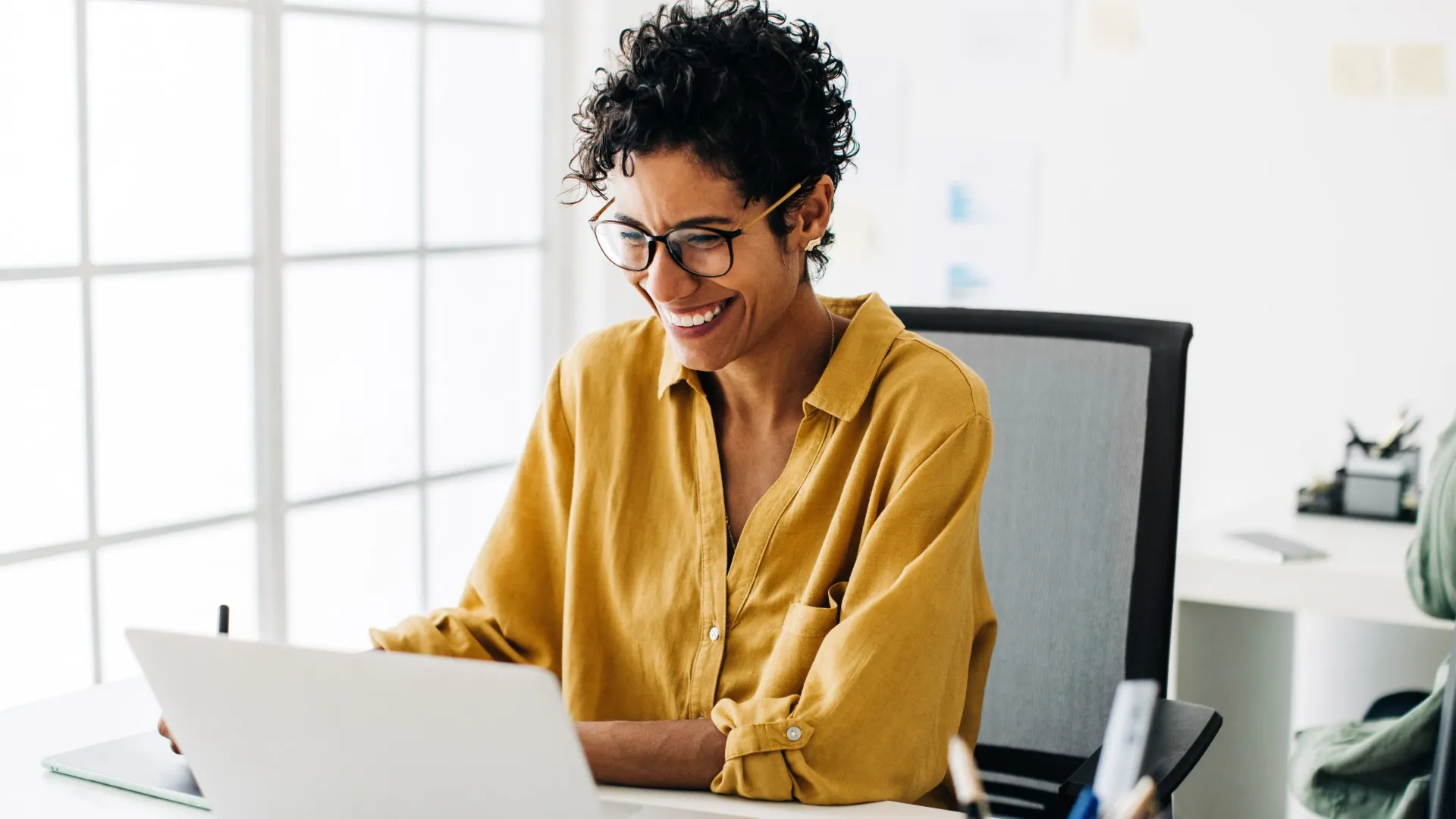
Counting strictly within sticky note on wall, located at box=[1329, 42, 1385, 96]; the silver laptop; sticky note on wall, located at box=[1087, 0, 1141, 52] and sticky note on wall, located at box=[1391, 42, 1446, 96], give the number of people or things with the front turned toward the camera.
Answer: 3

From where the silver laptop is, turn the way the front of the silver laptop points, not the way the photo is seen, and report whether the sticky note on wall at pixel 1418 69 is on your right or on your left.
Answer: on your right

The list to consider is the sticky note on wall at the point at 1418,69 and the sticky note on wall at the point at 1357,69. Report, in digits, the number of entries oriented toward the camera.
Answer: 2

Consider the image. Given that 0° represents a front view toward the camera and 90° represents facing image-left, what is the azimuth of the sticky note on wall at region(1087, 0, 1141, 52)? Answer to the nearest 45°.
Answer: approximately 0°

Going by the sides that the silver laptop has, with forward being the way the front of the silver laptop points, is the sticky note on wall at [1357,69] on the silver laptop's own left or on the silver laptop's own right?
on the silver laptop's own right
